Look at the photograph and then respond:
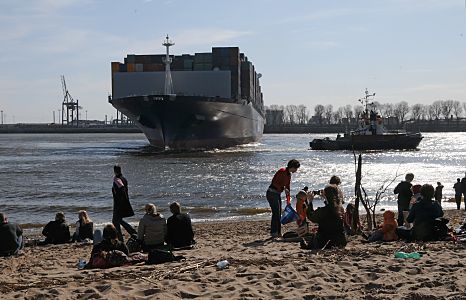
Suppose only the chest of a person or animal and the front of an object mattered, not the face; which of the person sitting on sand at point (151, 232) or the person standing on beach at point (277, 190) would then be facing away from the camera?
the person sitting on sand

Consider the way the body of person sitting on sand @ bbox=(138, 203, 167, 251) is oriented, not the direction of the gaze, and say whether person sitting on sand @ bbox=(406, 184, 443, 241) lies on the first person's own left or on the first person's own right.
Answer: on the first person's own right

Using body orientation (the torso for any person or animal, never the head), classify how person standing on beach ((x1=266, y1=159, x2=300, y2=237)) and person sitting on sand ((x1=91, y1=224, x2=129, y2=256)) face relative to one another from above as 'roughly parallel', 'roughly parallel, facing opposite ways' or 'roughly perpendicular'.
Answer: roughly perpendicular

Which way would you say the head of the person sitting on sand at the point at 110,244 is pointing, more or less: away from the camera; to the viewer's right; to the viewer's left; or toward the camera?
away from the camera

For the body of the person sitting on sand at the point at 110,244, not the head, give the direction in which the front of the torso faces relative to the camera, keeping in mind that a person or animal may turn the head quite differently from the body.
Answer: away from the camera

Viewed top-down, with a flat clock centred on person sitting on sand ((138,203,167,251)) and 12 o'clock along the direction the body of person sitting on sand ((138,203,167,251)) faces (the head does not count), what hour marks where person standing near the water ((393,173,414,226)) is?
person standing near the water ((393,173,414,226)) is roughly at 2 o'clock from person sitting on sand ((138,203,167,251)).

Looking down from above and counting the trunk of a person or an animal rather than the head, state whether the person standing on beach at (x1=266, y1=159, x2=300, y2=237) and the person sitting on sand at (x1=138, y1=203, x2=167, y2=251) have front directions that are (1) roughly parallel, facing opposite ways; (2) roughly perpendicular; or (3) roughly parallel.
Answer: roughly perpendicular

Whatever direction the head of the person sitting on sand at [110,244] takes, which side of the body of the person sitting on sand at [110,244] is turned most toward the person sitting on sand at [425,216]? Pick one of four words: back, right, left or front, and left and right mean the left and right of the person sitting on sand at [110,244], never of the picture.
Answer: right

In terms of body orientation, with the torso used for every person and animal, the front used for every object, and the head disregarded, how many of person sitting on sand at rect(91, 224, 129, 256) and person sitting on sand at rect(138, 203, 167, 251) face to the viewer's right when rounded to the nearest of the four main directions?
0

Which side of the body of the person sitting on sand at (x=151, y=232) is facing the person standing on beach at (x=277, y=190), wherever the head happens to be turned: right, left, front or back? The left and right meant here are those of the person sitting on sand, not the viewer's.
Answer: right

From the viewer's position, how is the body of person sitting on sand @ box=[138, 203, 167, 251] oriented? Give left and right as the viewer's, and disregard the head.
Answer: facing away from the viewer

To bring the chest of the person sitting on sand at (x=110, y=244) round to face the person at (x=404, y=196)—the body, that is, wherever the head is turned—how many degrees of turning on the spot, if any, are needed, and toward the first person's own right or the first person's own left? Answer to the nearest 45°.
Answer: approximately 45° to the first person's own right
